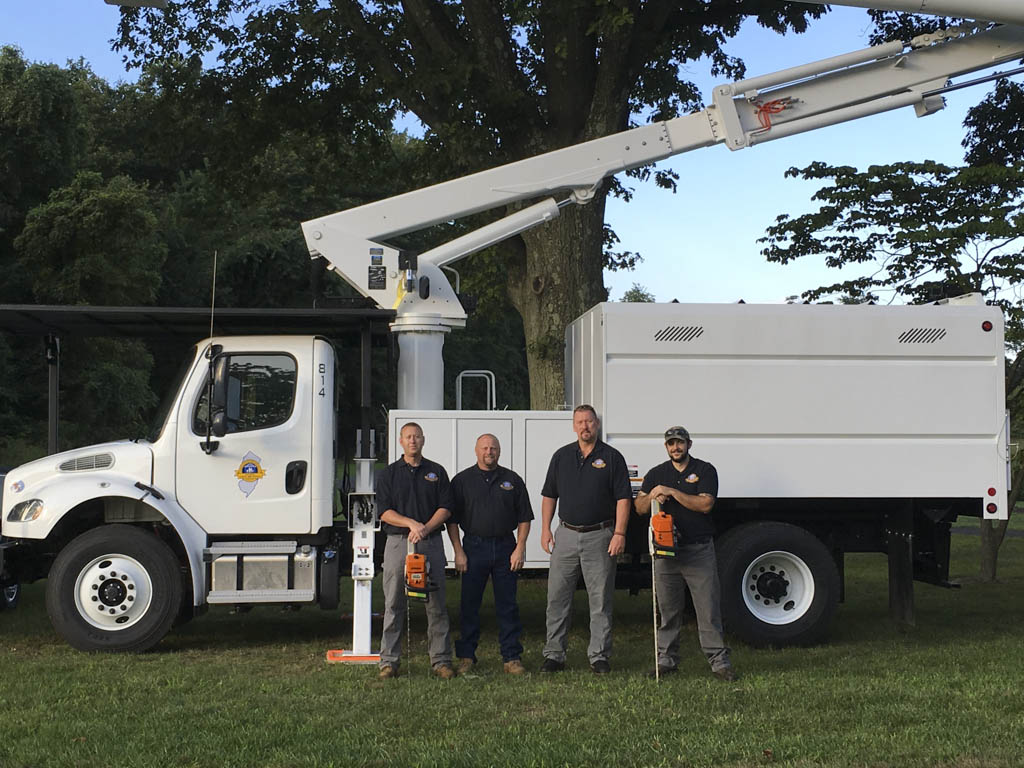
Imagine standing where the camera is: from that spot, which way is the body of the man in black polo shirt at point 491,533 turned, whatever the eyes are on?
toward the camera

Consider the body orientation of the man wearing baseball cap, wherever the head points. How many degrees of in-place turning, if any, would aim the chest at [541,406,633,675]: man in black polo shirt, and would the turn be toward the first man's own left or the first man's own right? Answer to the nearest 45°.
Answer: approximately 90° to the first man's own right

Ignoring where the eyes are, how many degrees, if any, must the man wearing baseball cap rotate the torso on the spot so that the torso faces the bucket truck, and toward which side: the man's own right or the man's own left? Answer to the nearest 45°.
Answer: approximately 180°

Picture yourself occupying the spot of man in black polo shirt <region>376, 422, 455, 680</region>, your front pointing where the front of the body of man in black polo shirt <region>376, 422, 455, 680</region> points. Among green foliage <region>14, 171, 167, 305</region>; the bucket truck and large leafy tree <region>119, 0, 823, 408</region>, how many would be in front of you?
0

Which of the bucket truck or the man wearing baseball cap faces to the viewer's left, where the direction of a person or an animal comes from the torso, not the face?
the bucket truck

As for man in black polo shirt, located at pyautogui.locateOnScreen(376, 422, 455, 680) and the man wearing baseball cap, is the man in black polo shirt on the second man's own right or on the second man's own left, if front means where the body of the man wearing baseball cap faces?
on the second man's own right

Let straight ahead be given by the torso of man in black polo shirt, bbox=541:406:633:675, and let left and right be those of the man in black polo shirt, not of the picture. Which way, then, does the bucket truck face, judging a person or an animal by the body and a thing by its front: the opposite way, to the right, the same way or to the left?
to the right

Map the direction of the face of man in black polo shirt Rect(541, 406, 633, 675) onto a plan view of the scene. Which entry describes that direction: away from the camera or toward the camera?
toward the camera

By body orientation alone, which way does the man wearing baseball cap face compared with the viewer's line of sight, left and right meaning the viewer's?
facing the viewer

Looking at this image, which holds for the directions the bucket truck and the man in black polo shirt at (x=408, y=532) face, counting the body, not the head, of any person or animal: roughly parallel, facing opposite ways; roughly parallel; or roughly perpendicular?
roughly perpendicular

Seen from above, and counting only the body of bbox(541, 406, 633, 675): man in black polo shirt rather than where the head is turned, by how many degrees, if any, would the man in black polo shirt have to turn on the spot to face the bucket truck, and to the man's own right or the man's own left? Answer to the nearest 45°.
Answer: approximately 180°

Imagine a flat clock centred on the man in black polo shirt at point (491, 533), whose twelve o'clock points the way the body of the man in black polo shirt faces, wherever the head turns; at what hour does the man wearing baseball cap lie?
The man wearing baseball cap is roughly at 9 o'clock from the man in black polo shirt.

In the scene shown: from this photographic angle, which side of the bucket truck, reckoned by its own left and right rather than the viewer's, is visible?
left

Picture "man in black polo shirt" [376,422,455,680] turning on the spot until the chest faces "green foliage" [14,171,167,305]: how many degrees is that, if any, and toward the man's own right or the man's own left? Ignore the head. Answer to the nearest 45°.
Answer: approximately 180°

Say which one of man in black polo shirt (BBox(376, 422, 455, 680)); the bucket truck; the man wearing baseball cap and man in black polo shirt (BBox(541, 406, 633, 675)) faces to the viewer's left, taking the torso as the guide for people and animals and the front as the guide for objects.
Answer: the bucket truck
